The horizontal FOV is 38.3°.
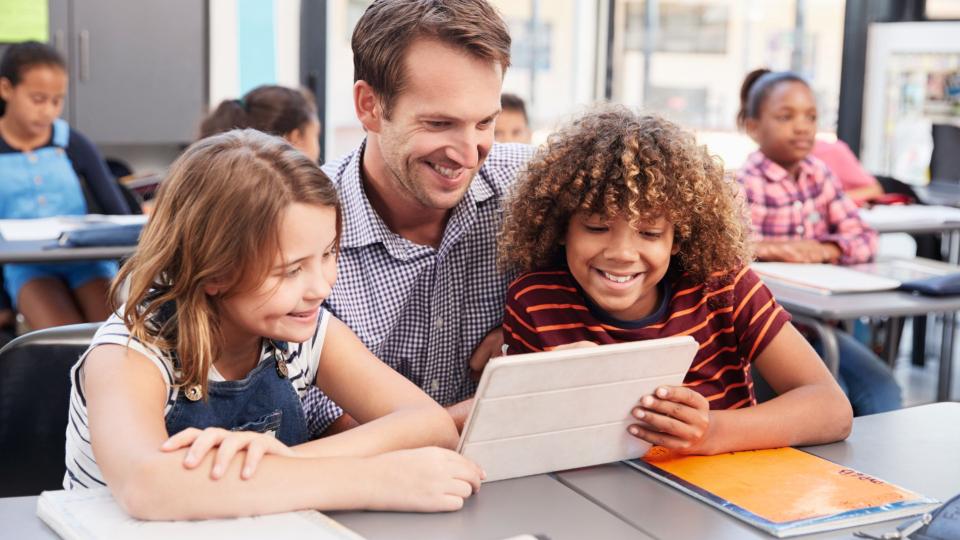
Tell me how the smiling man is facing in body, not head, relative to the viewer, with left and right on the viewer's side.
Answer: facing the viewer and to the right of the viewer

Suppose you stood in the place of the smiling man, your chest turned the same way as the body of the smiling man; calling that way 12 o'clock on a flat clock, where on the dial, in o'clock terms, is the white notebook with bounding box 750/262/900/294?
The white notebook is roughly at 9 o'clock from the smiling man.

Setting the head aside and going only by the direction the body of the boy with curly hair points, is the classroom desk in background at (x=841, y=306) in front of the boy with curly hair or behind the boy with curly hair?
behind

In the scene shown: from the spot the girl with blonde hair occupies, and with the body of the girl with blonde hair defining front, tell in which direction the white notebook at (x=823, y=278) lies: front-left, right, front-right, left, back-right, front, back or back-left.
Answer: left

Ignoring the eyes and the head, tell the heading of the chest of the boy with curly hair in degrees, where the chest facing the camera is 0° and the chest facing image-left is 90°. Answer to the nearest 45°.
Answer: approximately 0°

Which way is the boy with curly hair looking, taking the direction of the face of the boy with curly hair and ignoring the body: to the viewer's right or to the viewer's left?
to the viewer's left

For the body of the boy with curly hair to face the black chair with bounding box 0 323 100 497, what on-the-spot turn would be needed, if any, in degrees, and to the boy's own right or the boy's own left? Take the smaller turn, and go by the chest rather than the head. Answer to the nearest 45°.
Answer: approximately 90° to the boy's own right

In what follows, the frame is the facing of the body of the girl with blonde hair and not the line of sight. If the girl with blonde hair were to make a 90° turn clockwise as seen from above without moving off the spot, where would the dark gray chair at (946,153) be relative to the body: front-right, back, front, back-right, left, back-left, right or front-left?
back

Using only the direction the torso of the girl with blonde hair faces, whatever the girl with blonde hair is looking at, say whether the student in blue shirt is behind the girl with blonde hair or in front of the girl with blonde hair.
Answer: behind
